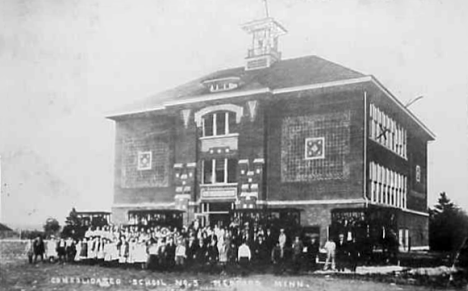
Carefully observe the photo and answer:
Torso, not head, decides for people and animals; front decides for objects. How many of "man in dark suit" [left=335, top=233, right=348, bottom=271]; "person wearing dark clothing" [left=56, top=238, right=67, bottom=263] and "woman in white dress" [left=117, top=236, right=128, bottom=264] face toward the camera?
3

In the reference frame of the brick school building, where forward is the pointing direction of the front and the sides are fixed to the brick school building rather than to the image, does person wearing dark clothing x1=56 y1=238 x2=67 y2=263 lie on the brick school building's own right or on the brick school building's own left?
on the brick school building's own right

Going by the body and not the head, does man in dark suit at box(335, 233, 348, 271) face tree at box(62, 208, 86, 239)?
no

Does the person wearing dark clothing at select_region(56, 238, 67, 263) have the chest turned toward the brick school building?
no

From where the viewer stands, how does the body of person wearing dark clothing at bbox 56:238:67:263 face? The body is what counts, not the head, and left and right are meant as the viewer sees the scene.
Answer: facing the viewer

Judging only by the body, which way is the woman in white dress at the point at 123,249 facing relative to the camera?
toward the camera

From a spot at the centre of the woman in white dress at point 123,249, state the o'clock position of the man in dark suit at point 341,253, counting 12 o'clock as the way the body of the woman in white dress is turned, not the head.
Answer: The man in dark suit is roughly at 10 o'clock from the woman in white dress.

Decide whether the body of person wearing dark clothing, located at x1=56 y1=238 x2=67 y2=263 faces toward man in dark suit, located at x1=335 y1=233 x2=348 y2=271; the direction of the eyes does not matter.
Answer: no

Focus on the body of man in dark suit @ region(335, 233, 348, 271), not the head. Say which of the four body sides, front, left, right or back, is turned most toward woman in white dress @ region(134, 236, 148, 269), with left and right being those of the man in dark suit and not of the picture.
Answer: right
